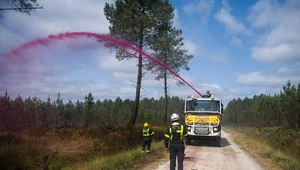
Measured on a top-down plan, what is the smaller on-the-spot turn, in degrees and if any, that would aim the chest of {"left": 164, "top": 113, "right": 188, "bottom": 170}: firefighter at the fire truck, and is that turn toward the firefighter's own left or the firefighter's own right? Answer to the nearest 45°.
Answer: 0° — they already face it

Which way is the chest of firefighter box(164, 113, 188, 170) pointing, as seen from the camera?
away from the camera

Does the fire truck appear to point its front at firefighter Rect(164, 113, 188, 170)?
yes

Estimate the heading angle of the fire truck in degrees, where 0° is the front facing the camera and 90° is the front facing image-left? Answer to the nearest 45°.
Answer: approximately 0°

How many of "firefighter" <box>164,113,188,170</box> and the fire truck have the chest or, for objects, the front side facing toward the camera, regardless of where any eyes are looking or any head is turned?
1

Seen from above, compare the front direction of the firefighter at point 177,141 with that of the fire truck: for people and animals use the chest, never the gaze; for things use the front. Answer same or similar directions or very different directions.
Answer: very different directions
